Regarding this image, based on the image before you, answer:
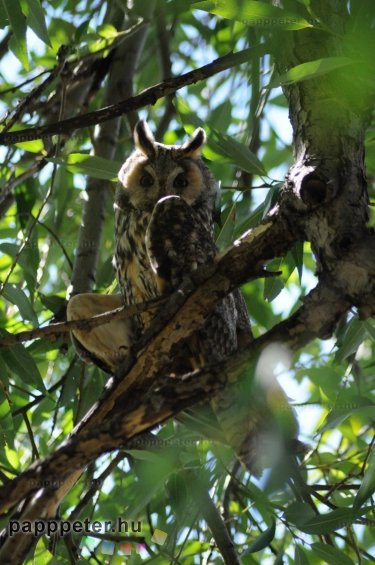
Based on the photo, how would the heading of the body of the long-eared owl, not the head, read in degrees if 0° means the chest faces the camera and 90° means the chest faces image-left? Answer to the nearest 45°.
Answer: approximately 45°
